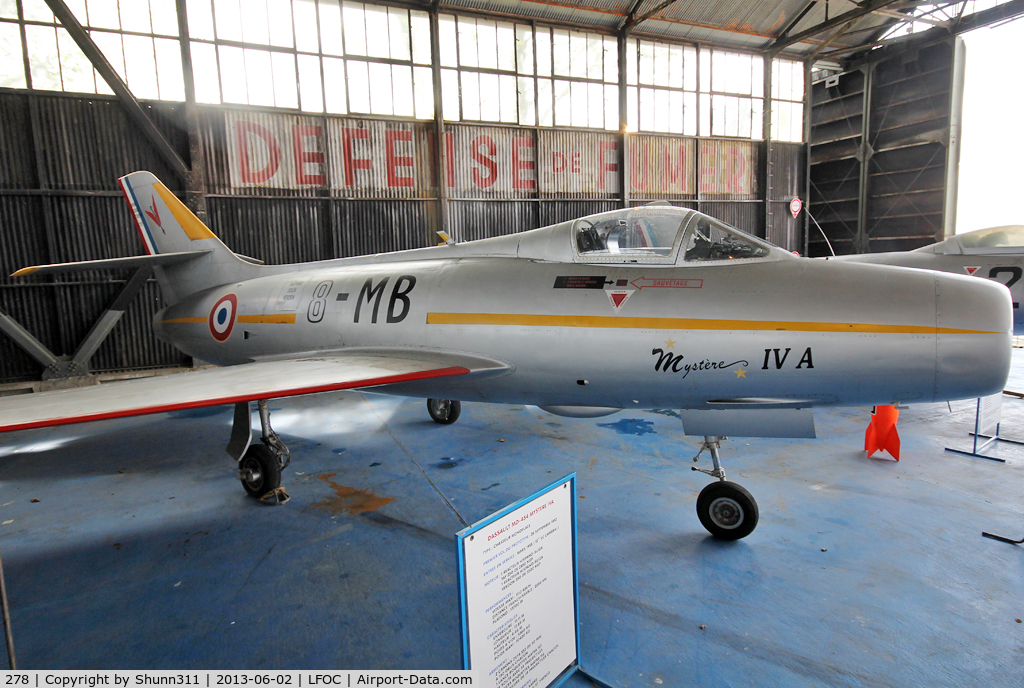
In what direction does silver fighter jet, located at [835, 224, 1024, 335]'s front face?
to the viewer's left

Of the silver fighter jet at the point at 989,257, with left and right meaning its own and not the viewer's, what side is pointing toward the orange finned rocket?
left

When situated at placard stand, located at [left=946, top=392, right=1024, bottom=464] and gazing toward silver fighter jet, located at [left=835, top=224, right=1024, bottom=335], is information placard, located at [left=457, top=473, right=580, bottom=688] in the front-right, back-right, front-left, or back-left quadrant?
back-left

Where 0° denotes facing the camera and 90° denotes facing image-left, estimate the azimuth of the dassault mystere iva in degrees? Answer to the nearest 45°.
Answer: approximately 315°

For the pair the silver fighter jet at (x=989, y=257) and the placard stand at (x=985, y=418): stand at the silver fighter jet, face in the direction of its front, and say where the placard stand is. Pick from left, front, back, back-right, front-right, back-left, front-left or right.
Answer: left

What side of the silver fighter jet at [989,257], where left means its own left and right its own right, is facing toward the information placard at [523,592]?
left

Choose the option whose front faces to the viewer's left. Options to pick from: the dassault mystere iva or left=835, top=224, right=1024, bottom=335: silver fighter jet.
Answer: the silver fighter jet

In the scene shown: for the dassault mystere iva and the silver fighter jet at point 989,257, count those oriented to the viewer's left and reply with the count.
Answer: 1

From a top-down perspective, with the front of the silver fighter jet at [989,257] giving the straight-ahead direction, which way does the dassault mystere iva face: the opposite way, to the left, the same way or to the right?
the opposite way
